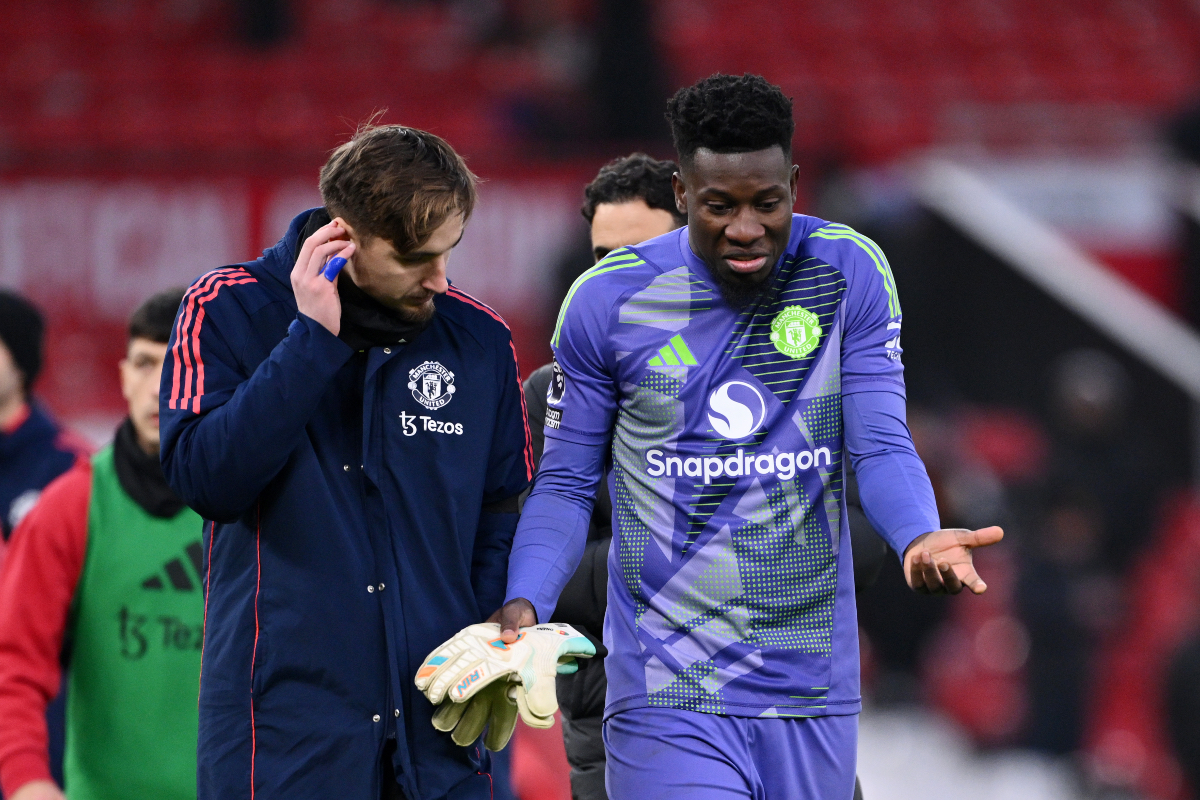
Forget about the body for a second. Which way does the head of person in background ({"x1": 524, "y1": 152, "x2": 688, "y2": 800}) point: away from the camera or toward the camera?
toward the camera

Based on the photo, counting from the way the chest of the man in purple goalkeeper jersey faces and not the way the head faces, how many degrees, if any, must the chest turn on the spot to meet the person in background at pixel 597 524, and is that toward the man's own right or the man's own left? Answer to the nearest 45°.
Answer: approximately 135° to the man's own right

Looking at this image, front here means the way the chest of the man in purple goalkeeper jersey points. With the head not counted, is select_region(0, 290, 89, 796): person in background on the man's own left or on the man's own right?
on the man's own right

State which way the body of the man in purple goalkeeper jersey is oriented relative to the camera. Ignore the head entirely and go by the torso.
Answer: toward the camera

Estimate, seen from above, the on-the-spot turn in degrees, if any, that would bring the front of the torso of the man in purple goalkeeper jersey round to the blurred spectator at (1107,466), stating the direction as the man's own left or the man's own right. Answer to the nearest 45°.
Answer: approximately 180°

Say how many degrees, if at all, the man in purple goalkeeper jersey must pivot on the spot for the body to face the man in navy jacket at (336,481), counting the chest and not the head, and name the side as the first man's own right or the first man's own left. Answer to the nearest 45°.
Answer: approximately 45° to the first man's own right

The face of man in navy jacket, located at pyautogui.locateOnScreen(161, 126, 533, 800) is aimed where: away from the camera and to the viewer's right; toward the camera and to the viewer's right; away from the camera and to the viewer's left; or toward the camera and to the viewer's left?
toward the camera and to the viewer's right

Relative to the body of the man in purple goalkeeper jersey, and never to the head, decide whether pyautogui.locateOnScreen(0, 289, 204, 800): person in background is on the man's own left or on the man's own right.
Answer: on the man's own right

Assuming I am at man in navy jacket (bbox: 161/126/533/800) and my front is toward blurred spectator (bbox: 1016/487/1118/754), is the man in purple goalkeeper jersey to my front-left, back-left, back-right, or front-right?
front-right

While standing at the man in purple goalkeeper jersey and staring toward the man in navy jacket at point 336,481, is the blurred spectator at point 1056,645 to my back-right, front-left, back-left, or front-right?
back-right

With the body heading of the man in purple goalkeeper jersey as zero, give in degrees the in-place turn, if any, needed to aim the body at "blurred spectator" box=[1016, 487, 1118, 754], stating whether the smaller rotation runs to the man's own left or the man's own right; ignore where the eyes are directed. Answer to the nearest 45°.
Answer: approximately 180°
